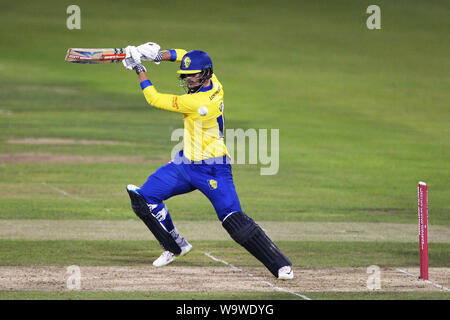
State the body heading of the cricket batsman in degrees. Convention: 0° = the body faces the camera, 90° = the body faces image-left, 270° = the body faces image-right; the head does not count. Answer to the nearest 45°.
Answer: approximately 90°
